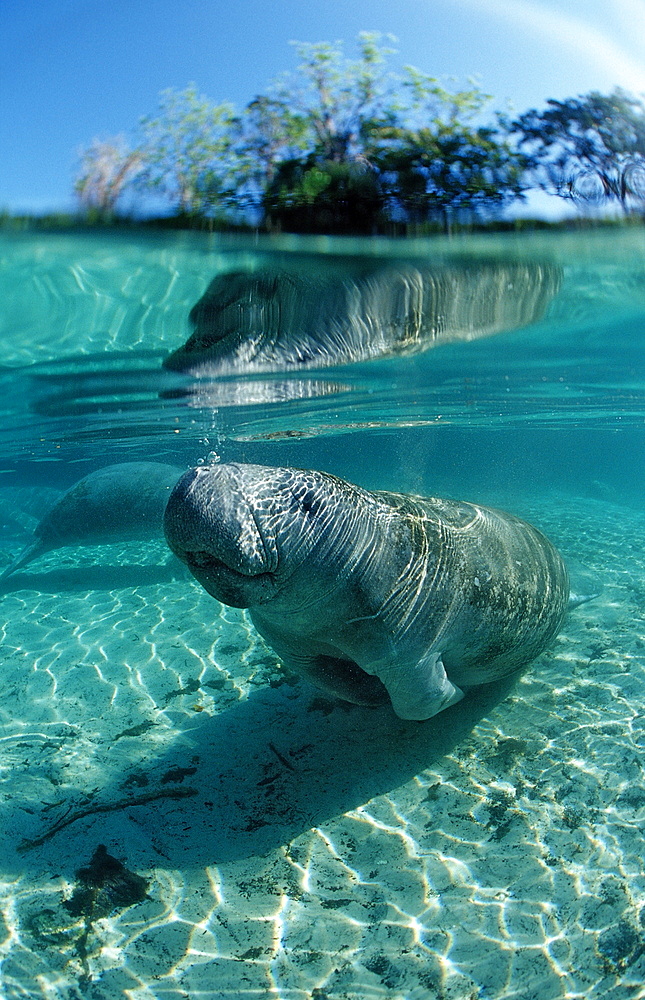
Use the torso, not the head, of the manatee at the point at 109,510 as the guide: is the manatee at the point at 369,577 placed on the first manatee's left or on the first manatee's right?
on the first manatee's right

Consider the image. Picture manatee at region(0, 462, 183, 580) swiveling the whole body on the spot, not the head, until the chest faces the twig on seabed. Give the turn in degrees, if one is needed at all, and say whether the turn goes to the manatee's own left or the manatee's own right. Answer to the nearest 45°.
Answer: approximately 90° to the manatee's own right

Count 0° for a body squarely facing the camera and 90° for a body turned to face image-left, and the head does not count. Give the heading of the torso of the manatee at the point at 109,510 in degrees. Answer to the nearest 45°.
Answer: approximately 270°

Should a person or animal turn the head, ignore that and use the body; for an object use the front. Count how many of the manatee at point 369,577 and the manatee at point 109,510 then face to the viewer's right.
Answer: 1

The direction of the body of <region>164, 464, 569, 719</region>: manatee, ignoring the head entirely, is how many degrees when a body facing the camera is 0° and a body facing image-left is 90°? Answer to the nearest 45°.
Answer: approximately 45°
